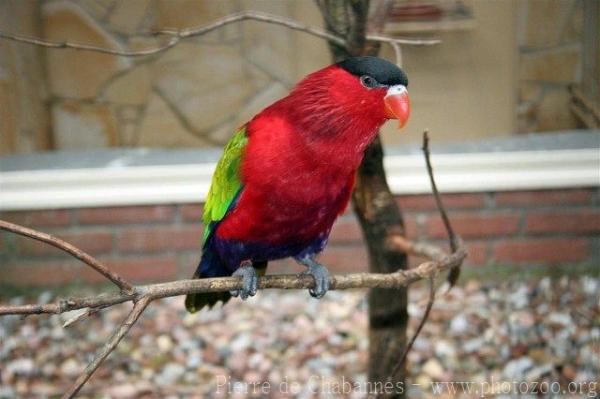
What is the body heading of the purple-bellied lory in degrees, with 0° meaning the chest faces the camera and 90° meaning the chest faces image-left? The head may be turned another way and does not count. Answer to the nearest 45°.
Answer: approximately 315°
